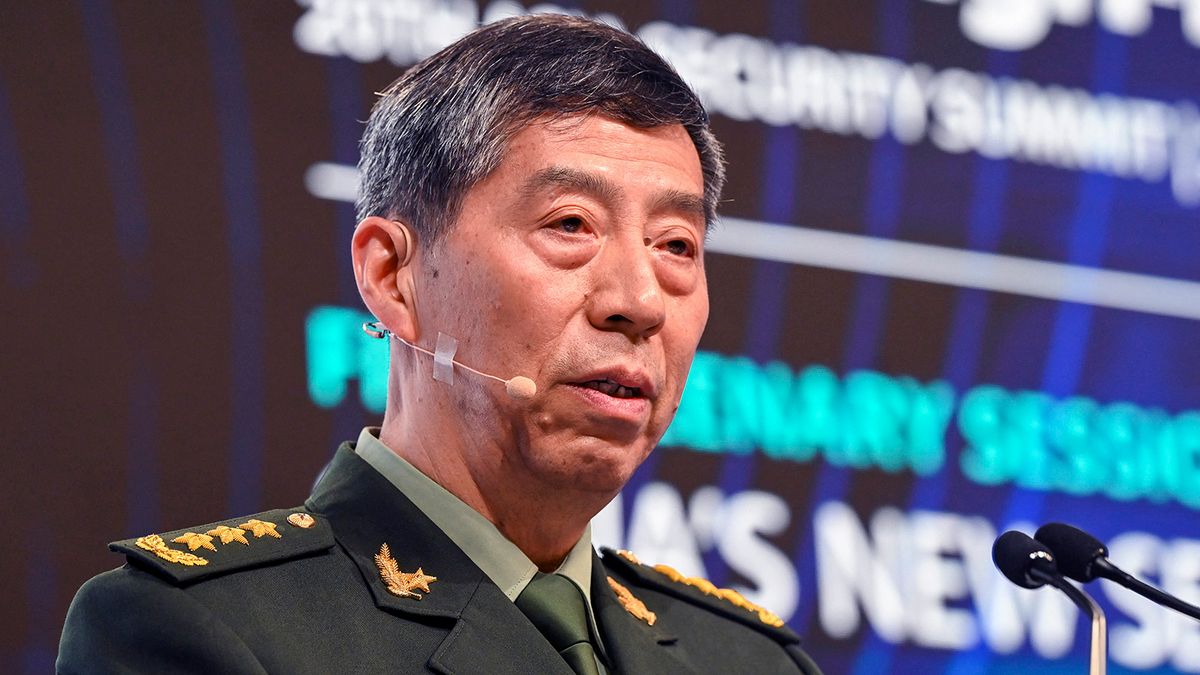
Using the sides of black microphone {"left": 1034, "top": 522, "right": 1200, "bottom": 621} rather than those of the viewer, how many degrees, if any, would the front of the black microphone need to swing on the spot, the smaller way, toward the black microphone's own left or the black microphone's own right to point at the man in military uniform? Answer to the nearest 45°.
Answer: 0° — it already faces them

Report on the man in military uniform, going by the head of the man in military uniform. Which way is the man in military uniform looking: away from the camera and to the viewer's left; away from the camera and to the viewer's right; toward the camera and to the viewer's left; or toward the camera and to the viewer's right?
toward the camera and to the viewer's right

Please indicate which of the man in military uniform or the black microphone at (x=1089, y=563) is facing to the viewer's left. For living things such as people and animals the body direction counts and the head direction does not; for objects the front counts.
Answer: the black microphone

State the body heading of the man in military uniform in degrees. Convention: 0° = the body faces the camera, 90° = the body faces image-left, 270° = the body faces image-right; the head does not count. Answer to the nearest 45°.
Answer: approximately 315°

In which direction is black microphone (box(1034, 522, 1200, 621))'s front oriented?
to the viewer's left

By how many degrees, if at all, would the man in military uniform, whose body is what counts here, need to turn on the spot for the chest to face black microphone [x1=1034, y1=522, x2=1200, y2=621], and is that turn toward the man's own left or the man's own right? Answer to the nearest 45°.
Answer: approximately 45° to the man's own left
